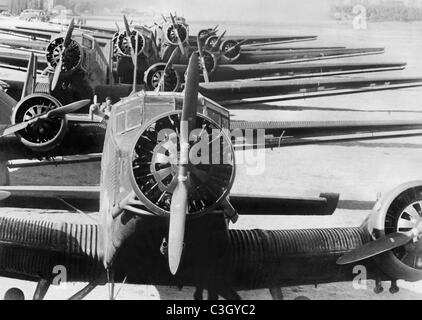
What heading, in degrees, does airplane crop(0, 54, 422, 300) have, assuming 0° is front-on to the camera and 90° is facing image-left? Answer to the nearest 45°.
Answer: approximately 0°

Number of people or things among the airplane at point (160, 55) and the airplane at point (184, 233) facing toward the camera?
2

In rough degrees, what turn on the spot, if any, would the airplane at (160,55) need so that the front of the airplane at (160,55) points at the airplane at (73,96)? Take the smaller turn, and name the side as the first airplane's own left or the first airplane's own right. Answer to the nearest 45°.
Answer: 0° — it already faces it

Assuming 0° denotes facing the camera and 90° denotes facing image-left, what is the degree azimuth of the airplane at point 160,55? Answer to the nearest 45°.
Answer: approximately 0°

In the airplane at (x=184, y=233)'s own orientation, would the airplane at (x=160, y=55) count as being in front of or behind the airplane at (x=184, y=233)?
behind

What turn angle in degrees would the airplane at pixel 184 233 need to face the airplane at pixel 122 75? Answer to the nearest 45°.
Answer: approximately 180°
